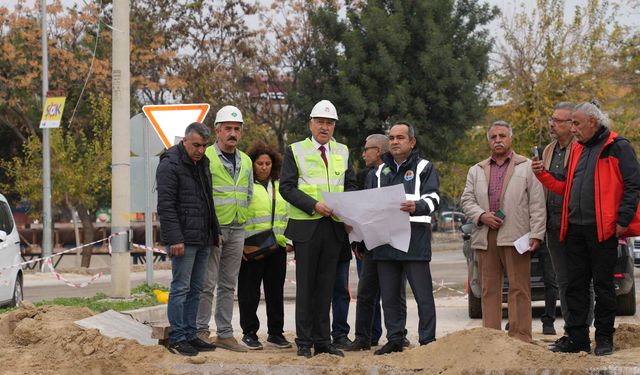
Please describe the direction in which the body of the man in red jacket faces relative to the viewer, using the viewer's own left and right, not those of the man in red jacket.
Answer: facing the viewer and to the left of the viewer

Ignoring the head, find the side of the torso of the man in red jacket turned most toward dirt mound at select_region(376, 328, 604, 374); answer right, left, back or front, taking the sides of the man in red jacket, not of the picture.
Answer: front

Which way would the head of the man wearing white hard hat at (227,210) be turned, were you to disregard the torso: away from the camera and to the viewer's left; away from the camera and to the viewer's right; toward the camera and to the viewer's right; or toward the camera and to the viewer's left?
toward the camera and to the viewer's right

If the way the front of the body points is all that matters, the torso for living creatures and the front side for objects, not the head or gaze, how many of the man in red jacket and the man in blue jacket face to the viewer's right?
0

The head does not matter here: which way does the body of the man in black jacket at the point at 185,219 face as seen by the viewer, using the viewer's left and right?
facing the viewer and to the right of the viewer

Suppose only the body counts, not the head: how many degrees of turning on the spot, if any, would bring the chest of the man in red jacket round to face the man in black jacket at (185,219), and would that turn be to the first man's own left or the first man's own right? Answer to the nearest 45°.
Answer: approximately 45° to the first man's own right

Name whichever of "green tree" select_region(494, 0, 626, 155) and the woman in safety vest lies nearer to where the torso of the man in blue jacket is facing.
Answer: the woman in safety vest

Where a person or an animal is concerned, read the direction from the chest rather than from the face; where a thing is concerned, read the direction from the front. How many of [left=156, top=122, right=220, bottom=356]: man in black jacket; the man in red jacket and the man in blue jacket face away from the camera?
0

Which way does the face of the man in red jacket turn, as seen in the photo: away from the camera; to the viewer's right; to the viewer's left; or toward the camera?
to the viewer's left

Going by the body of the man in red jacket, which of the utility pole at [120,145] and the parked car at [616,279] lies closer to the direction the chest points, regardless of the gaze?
the utility pole

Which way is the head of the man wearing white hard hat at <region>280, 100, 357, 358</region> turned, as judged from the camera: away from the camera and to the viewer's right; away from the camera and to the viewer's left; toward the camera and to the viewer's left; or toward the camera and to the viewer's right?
toward the camera and to the viewer's right

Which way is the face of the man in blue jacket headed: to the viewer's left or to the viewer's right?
to the viewer's left

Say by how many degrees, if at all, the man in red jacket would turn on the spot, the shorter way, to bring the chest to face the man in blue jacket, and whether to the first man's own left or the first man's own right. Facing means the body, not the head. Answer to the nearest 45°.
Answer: approximately 45° to the first man's own right

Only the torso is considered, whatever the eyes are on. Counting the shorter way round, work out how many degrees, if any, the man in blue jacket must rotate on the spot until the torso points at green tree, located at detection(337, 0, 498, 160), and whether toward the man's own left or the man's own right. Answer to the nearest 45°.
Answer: approximately 135° to the man's own right

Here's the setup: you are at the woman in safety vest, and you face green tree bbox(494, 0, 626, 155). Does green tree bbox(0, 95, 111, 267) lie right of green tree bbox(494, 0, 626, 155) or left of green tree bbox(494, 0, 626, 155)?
left

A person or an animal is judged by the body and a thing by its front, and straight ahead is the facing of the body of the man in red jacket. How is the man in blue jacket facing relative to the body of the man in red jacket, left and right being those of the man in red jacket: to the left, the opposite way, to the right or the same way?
the same way
